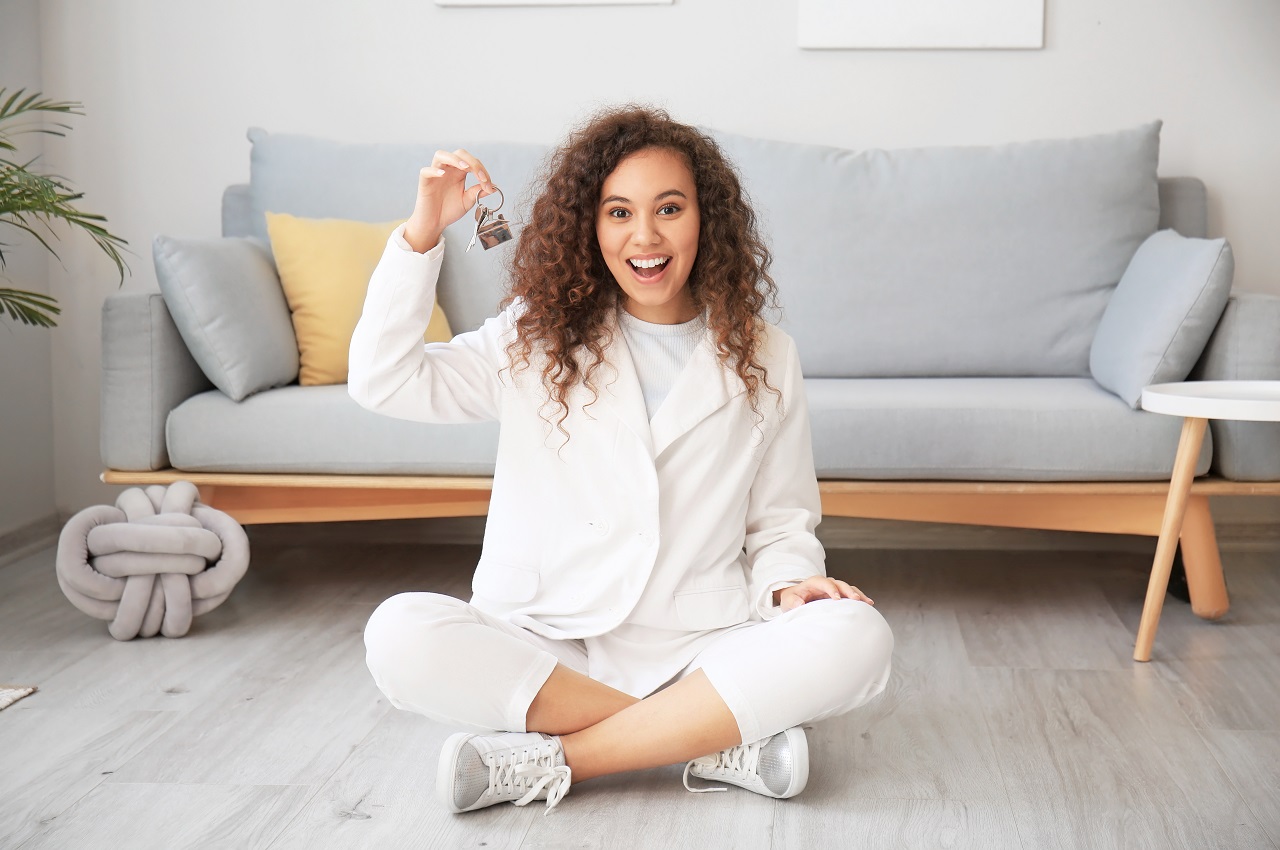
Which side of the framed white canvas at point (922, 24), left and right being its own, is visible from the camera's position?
front

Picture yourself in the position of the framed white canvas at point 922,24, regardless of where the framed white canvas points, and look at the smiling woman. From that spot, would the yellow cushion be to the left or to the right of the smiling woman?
right

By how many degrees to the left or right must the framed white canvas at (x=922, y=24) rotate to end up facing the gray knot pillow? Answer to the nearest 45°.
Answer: approximately 45° to its right

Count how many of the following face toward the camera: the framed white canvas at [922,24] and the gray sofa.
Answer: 2

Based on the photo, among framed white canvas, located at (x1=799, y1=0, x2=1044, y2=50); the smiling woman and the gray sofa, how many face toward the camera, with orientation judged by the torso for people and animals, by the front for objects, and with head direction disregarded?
3

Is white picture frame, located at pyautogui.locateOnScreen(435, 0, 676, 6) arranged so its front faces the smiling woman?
yes

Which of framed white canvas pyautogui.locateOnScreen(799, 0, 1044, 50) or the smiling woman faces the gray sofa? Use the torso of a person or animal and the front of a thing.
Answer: the framed white canvas

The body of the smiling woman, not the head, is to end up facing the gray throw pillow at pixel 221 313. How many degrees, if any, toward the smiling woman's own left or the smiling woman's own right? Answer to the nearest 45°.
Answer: approximately 135° to the smiling woman's own right

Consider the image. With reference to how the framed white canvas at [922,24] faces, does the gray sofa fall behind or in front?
in front

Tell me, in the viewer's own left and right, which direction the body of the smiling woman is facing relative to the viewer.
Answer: facing the viewer
